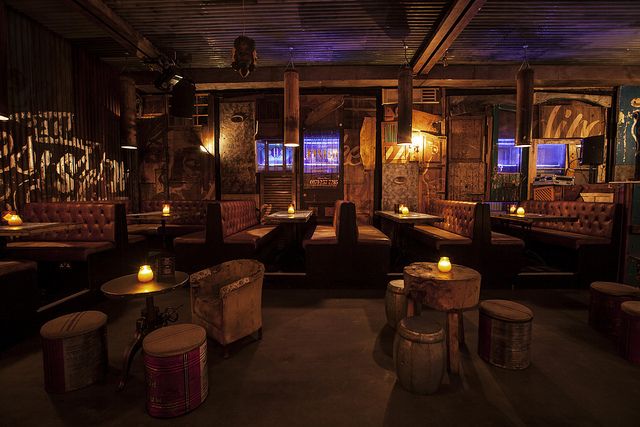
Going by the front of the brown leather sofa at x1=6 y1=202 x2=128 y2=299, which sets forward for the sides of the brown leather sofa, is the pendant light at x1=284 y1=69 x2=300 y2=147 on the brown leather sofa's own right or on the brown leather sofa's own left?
on the brown leather sofa's own left

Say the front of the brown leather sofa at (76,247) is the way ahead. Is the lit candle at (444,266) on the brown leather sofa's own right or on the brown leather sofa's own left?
on the brown leather sofa's own left

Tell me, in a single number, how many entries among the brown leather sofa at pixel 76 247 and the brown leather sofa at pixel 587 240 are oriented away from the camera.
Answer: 0

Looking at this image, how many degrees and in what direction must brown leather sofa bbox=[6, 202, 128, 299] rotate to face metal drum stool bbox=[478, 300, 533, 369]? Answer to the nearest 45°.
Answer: approximately 90° to its left

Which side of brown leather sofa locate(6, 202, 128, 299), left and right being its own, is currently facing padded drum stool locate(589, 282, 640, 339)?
left

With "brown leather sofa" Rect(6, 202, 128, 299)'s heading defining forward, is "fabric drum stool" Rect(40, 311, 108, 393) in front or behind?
in front

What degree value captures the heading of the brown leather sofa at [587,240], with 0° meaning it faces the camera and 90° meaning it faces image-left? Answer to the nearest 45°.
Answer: approximately 45°
